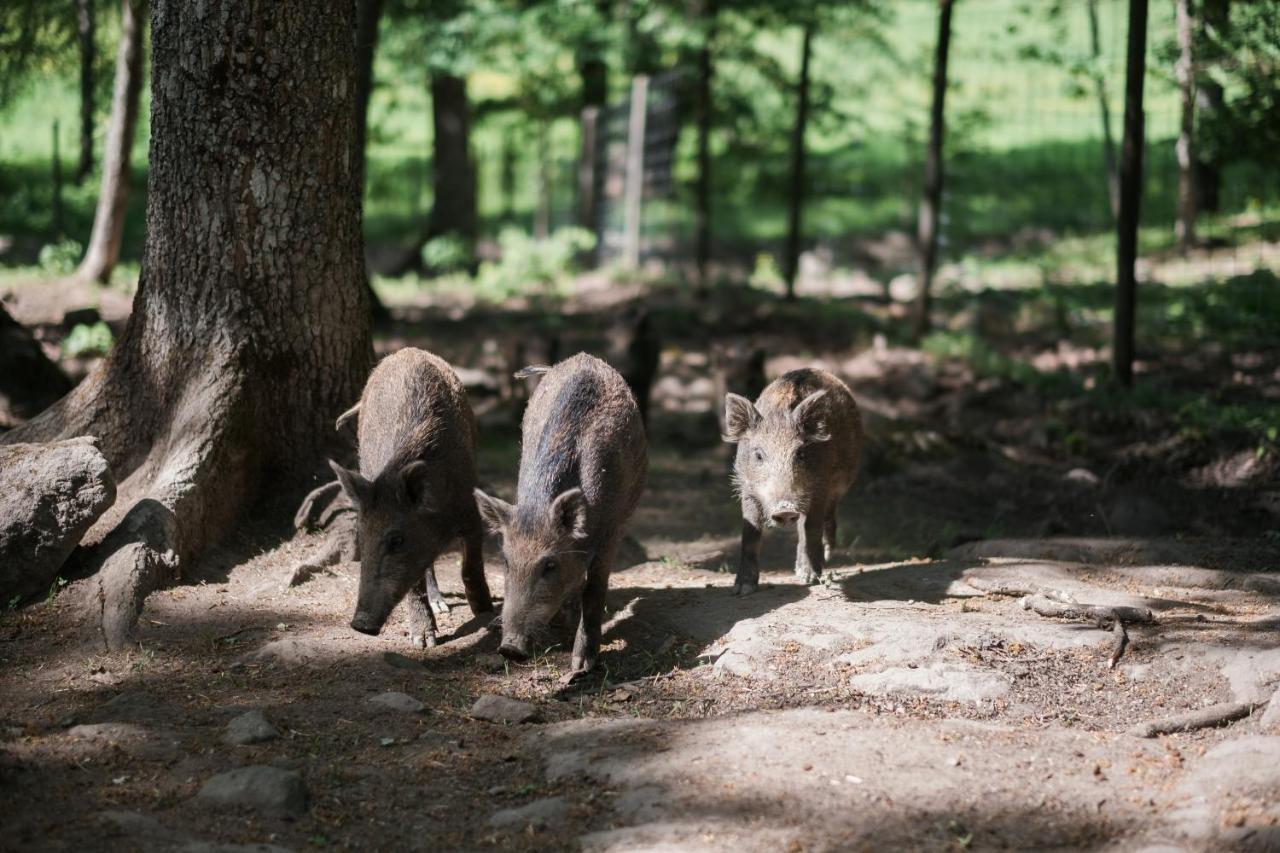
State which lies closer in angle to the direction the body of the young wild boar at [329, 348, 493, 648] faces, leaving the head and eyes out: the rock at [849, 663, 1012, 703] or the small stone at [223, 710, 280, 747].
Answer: the small stone

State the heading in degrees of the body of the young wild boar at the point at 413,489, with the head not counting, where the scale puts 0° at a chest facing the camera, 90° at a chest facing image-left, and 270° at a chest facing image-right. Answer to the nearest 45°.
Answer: approximately 0°

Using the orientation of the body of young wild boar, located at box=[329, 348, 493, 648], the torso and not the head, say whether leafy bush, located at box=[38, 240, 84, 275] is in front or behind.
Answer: behind

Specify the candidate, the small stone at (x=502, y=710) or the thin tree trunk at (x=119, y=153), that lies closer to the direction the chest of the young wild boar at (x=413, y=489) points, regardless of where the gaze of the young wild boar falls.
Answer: the small stone

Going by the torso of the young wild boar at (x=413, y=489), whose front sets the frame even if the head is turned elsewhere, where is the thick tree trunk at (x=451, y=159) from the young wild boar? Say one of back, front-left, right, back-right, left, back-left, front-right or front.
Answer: back

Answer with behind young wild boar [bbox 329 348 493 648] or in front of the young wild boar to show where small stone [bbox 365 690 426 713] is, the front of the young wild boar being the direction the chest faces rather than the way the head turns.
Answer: in front

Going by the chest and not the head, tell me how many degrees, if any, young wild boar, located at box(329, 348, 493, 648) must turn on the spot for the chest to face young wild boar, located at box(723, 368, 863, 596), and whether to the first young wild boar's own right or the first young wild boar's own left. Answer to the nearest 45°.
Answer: approximately 90° to the first young wild boar's own left

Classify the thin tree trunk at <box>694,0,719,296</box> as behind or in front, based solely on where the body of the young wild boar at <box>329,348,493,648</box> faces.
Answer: behind

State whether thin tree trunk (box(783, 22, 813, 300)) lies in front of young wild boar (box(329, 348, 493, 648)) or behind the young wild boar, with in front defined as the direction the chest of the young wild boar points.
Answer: behind

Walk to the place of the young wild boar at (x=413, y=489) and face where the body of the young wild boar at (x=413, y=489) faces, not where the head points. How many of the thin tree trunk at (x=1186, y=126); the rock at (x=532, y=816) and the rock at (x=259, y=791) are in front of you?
2

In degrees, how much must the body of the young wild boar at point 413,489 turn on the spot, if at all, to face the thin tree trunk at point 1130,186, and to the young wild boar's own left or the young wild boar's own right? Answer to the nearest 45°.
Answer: approximately 135° to the young wild boar's own left

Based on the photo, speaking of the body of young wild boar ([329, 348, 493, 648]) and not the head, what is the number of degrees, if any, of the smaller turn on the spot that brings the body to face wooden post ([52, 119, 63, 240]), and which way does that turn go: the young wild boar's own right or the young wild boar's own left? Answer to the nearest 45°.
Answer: approximately 180°

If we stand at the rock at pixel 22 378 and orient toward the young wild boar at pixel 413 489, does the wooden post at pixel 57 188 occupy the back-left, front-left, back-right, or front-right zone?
back-left
